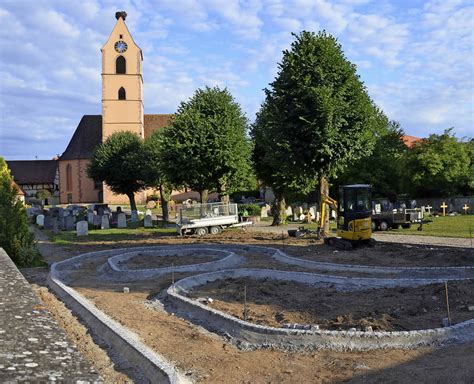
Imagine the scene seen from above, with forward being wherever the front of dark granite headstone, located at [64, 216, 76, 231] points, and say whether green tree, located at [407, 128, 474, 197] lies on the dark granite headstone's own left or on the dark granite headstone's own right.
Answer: on the dark granite headstone's own left

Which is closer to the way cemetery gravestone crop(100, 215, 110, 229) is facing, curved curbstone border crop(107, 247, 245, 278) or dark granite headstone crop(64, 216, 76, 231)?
the curved curbstone border

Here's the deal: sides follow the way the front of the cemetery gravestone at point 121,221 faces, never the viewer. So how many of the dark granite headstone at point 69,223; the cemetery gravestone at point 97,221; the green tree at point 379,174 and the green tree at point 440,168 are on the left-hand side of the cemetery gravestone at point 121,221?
2

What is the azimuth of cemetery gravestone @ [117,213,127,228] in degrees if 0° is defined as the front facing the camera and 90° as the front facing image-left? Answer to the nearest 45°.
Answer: approximately 0°

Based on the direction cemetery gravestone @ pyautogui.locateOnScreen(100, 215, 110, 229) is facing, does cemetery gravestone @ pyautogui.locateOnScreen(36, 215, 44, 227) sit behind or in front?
behind

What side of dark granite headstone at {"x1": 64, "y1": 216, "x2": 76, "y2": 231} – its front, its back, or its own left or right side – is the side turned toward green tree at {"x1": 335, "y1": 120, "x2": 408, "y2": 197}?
left

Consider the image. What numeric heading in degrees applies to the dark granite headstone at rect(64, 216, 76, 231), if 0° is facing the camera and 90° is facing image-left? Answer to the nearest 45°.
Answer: approximately 0°

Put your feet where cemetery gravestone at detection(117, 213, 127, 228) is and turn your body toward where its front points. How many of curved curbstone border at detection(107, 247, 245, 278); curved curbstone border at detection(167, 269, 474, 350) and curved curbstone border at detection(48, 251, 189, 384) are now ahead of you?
3

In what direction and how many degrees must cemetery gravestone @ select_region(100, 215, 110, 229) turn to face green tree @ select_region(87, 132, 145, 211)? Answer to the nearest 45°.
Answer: approximately 180°
